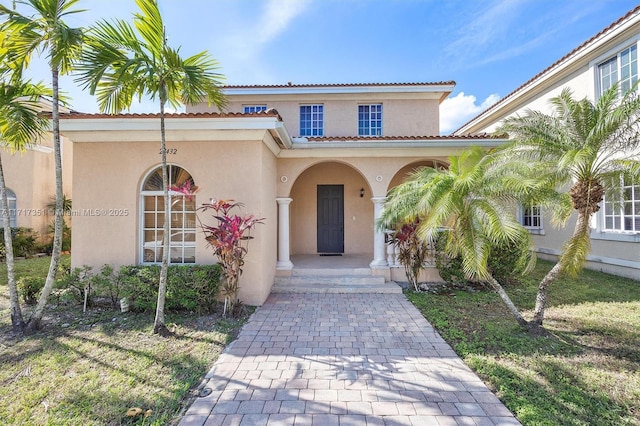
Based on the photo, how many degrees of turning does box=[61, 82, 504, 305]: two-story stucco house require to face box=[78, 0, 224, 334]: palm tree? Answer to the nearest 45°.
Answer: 0° — it already faces it

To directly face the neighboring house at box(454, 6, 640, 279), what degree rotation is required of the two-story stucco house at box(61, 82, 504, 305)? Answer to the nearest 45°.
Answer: approximately 90° to its left

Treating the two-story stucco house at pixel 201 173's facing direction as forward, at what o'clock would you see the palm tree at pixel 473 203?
The palm tree is roughly at 10 o'clock from the two-story stucco house.

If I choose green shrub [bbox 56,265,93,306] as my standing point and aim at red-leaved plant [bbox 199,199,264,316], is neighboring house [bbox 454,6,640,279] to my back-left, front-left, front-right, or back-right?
front-left

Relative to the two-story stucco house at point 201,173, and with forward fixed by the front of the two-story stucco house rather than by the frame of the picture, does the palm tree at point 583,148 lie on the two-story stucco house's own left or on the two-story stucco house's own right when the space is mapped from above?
on the two-story stucco house's own left

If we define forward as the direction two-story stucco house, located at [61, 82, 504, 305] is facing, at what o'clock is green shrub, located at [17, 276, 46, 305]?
The green shrub is roughly at 3 o'clock from the two-story stucco house.

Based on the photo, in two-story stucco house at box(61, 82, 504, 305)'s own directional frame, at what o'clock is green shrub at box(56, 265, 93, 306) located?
The green shrub is roughly at 3 o'clock from the two-story stucco house.

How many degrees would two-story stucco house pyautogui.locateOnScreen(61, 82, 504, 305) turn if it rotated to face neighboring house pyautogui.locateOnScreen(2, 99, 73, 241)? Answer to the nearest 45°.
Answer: approximately 135° to its right

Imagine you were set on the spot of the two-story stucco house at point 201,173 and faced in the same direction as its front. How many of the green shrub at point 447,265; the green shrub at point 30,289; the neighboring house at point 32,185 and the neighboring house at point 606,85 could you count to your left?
2

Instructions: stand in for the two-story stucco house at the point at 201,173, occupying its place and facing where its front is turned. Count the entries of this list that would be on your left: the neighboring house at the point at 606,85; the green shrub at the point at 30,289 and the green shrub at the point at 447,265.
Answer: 2

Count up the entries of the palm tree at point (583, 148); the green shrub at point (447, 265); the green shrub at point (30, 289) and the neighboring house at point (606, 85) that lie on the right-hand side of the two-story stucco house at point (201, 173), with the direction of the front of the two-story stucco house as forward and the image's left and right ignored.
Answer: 1

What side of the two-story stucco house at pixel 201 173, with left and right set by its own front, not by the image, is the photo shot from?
front
